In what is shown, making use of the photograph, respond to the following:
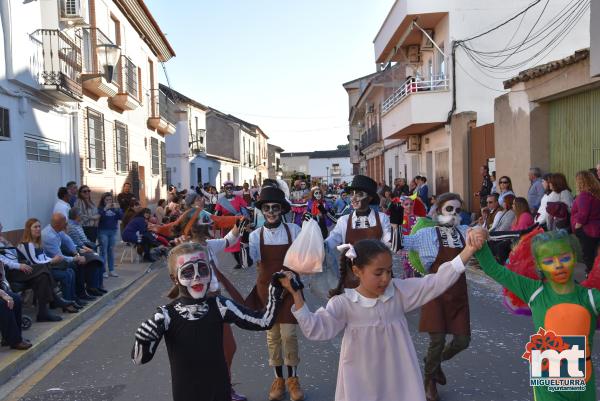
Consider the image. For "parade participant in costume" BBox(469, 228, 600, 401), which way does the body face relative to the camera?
toward the camera

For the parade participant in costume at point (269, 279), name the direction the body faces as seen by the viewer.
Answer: toward the camera

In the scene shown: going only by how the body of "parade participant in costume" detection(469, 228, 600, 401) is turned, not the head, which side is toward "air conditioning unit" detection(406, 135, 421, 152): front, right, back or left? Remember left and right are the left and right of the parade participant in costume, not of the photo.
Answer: back

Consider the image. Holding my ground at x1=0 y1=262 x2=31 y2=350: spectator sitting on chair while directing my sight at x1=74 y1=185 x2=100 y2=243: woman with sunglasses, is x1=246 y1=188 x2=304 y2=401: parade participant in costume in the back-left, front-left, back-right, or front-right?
back-right

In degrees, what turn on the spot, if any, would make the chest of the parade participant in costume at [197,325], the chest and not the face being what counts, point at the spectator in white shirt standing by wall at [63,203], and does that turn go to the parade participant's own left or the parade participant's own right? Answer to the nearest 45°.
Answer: approximately 180°

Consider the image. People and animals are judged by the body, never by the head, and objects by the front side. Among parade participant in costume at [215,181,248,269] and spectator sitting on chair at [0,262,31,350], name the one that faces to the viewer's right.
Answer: the spectator sitting on chair

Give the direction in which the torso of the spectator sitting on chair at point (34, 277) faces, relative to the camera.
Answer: to the viewer's right

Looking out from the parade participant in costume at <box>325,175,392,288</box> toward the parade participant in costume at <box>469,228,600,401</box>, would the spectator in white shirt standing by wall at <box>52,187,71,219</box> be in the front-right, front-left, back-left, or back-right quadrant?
back-right

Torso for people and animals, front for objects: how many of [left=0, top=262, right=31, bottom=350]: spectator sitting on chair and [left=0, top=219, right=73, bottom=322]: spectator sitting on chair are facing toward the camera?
0

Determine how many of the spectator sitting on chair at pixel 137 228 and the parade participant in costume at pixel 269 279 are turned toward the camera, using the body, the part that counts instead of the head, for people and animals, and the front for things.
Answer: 1

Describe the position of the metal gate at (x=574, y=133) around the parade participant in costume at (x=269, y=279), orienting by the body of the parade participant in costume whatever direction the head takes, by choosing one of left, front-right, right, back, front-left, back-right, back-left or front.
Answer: back-left

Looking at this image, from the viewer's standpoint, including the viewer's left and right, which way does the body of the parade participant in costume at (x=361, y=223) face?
facing the viewer
